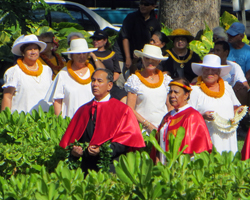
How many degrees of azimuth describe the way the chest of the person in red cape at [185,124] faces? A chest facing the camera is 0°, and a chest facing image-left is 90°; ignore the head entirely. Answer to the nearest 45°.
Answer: approximately 45°

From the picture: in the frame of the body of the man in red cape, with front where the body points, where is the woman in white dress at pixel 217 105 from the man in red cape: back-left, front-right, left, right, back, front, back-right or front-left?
back

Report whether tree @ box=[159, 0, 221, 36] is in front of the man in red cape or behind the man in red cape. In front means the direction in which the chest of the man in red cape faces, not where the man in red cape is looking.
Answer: behind

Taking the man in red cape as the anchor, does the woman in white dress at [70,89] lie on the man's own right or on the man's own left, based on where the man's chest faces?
on the man's own right

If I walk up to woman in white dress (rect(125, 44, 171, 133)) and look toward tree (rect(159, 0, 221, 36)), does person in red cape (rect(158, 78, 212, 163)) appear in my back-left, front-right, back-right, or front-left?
back-right

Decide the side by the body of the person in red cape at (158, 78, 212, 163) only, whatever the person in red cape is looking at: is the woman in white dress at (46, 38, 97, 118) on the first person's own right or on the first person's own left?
on the first person's own right

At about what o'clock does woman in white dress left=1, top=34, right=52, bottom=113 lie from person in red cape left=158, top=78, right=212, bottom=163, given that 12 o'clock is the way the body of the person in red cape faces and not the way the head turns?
The woman in white dress is roughly at 3 o'clock from the person in red cape.
